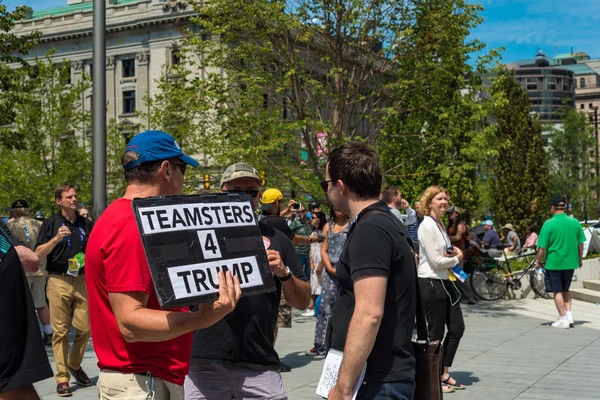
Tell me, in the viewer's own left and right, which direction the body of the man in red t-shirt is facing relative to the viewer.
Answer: facing away from the viewer and to the right of the viewer

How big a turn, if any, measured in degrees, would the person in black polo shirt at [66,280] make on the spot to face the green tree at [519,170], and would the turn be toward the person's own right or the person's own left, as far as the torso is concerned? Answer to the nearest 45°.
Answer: approximately 90° to the person's own left

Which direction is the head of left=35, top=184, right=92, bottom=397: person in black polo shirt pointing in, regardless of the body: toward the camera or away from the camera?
toward the camera

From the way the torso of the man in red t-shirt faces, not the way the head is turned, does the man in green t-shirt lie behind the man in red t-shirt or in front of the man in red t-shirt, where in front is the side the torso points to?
in front

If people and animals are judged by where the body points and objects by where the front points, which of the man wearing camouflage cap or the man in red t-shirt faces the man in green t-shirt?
the man in red t-shirt

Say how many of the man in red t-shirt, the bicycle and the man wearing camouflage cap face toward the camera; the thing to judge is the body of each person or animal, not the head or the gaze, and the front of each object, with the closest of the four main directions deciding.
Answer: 1

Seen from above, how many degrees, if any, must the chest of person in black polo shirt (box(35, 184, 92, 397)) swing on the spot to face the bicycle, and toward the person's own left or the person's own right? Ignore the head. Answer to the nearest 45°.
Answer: approximately 90° to the person's own left

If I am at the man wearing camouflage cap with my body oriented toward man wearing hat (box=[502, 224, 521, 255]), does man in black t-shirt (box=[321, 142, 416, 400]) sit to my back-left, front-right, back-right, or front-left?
back-right

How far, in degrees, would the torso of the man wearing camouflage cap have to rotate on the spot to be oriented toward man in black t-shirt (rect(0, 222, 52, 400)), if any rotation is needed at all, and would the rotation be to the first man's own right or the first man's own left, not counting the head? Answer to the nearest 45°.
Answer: approximately 45° to the first man's own right

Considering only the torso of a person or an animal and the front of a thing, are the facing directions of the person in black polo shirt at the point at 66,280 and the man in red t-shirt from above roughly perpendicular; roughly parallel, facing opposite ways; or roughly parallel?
roughly perpendicular

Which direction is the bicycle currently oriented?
to the viewer's right

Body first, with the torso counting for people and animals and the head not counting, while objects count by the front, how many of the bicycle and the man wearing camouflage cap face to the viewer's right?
1
